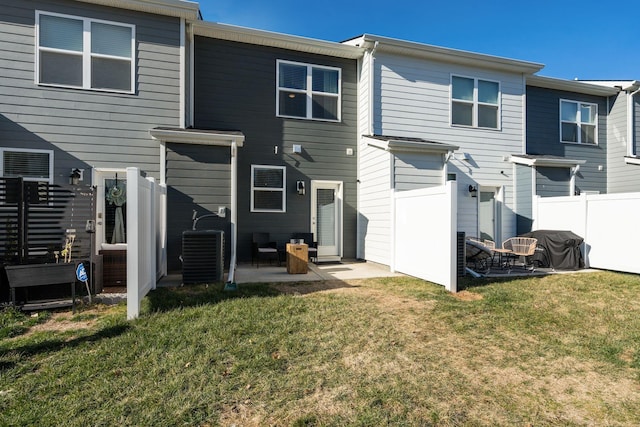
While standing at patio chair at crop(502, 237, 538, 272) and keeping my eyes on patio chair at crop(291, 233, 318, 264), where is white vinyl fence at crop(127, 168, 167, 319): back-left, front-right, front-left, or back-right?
front-left

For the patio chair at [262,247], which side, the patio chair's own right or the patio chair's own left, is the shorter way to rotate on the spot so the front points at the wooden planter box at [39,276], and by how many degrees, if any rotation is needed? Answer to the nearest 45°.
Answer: approximately 90° to the patio chair's own right

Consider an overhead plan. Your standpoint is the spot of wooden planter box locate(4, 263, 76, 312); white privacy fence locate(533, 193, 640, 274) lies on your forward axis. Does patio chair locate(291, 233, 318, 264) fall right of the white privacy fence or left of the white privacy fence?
left

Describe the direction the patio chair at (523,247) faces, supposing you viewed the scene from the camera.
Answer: facing away from the viewer and to the left of the viewer

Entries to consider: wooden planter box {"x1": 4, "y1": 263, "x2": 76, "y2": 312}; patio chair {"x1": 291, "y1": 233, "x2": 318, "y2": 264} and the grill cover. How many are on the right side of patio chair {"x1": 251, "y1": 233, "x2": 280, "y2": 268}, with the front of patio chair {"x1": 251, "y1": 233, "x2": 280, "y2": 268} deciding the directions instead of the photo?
1

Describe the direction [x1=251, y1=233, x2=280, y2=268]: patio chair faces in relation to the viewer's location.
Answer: facing the viewer and to the right of the viewer

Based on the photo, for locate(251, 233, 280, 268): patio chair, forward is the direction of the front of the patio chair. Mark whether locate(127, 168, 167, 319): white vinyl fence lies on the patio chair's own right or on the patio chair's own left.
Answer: on the patio chair's own right

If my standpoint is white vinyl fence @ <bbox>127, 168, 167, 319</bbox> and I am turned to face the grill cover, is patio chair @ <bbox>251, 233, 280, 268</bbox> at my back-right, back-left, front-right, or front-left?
front-left

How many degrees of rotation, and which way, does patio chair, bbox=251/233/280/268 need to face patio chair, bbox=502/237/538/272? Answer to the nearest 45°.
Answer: approximately 45° to its left

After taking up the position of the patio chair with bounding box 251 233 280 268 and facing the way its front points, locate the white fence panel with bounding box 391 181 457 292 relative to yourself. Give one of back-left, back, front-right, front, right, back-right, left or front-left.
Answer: front

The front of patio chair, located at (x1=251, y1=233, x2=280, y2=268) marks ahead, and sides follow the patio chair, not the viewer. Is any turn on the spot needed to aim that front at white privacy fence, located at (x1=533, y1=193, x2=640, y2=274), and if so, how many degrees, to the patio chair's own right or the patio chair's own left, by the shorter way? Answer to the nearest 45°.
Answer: approximately 45° to the patio chair's own left

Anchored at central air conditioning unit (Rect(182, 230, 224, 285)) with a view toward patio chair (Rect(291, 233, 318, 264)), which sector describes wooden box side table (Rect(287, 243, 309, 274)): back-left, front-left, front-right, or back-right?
front-right

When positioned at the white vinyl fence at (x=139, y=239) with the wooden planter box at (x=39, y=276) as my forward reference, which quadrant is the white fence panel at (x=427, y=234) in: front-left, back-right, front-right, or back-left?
back-right
